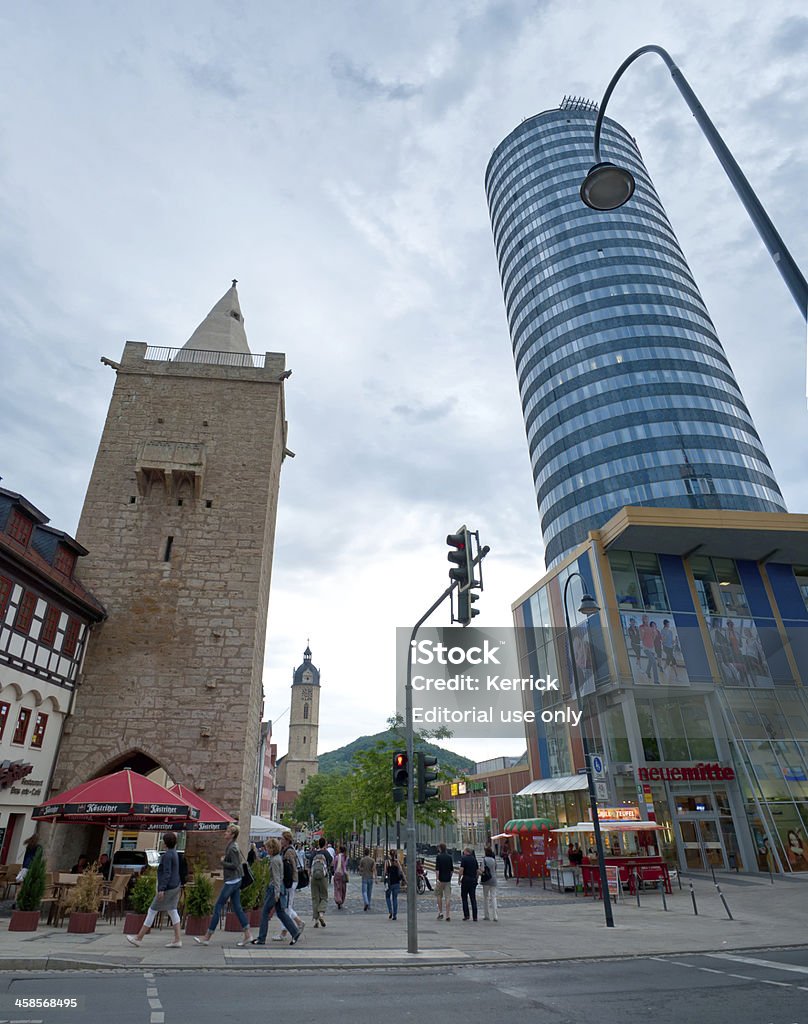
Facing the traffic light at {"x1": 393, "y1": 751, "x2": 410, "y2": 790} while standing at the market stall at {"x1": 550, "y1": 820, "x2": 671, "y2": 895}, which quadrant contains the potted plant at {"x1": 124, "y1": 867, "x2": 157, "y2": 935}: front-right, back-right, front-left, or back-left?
front-right

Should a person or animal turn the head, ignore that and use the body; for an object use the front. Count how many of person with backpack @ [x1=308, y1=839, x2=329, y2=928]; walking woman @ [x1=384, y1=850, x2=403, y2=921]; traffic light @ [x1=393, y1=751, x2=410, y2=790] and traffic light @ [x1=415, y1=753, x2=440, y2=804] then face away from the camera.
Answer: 2

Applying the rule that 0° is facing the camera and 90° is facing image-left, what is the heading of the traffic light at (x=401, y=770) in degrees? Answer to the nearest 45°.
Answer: approximately 0°

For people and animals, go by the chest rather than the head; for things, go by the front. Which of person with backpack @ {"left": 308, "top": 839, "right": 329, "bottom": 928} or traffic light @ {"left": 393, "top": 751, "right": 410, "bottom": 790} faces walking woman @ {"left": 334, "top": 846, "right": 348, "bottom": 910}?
the person with backpack

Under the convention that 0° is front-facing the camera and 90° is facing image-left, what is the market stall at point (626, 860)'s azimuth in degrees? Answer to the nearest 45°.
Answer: approximately 0°

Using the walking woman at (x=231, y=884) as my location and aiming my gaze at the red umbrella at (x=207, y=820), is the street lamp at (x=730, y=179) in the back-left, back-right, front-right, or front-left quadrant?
back-right

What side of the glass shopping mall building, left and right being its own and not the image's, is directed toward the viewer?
front

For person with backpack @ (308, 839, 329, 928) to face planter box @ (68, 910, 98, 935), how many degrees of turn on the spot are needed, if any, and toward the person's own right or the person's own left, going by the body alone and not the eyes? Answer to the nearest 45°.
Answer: approximately 135° to the person's own left

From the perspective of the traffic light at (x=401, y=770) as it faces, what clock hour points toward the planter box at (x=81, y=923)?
The planter box is roughly at 3 o'clock from the traffic light.

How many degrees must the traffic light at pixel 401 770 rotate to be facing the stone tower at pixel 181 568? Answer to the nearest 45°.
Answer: approximately 135° to its right

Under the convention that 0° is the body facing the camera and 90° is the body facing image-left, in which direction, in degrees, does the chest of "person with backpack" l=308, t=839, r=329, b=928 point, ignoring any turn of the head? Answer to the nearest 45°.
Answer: approximately 180°
